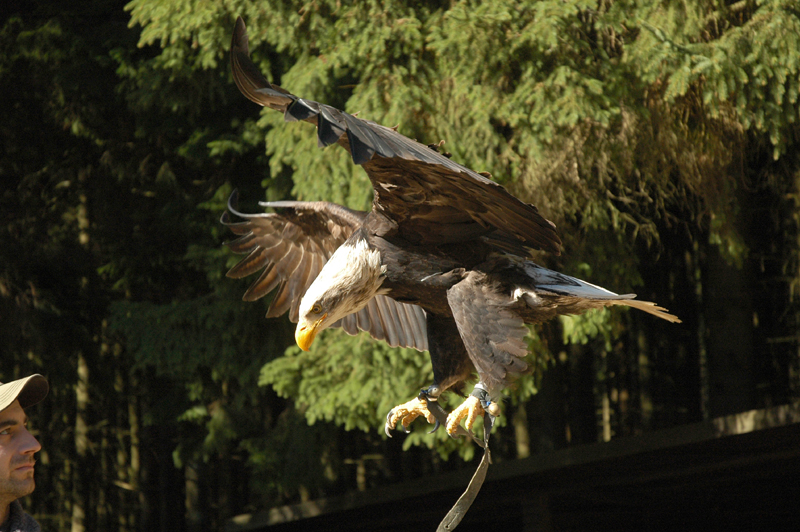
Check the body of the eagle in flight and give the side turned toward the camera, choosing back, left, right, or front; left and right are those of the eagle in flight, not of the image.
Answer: left
